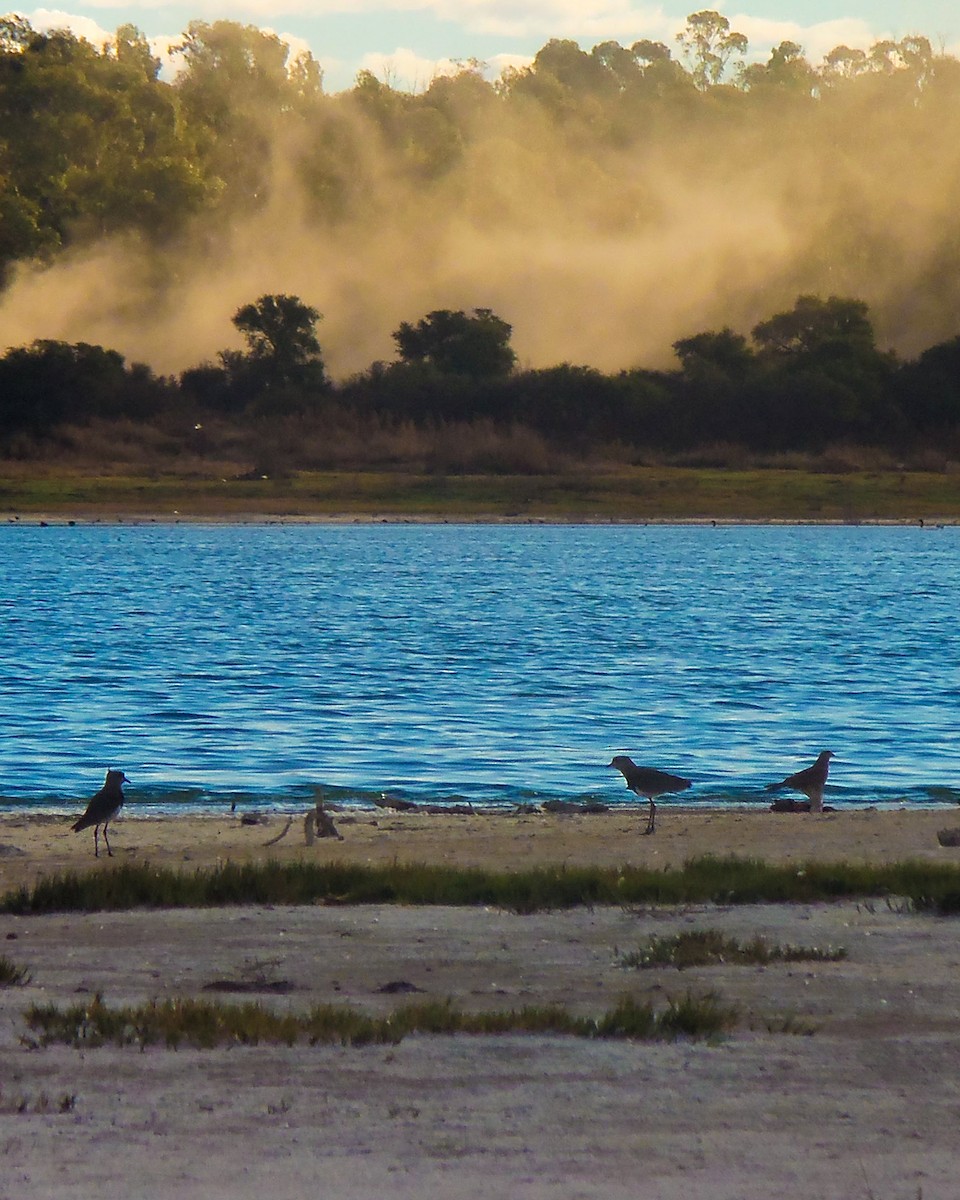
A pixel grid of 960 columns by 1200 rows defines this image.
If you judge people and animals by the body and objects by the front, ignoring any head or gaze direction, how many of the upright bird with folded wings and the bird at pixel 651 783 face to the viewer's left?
1

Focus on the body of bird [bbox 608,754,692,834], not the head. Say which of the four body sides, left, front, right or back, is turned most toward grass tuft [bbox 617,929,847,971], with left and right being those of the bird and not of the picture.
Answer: left

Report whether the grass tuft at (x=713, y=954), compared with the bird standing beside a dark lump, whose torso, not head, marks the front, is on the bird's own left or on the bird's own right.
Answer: on the bird's own right

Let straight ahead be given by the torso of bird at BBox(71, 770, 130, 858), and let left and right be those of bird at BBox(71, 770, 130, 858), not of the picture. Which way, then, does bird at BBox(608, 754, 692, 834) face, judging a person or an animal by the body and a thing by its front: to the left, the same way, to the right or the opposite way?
the opposite way

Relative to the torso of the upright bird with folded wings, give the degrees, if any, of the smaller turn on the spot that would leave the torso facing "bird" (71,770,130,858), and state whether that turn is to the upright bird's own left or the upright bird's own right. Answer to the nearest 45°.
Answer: approximately 135° to the upright bird's own right

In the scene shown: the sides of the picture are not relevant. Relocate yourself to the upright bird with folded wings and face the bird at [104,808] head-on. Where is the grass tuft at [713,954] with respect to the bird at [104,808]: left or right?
left

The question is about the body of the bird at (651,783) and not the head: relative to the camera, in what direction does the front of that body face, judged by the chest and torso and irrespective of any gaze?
to the viewer's left

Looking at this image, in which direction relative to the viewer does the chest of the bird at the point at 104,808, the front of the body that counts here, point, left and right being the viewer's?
facing to the right of the viewer

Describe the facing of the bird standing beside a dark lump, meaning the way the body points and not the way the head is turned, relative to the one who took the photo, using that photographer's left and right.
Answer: facing to the right of the viewer

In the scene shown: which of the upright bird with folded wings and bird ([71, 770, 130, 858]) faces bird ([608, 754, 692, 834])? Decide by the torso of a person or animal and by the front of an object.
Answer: bird ([71, 770, 130, 858])

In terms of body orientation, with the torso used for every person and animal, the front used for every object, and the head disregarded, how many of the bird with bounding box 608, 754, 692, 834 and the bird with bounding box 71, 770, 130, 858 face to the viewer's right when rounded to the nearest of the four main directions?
1
